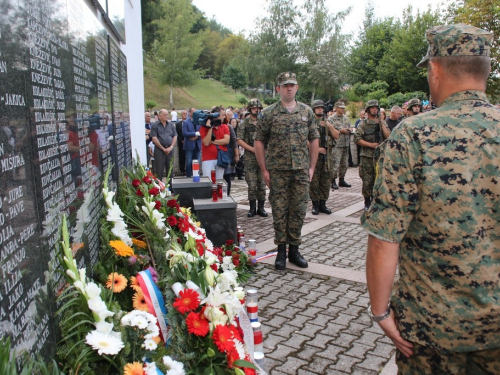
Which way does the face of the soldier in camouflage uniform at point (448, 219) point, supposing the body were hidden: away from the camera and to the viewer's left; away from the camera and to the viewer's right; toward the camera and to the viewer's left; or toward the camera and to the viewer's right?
away from the camera and to the viewer's left

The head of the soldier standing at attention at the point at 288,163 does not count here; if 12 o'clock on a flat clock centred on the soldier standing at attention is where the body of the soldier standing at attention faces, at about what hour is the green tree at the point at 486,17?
The green tree is roughly at 7 o'clock from the soldier standing at attention.

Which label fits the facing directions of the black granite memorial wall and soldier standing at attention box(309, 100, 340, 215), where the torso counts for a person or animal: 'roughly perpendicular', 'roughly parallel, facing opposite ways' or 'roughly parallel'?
roughly perpendicular

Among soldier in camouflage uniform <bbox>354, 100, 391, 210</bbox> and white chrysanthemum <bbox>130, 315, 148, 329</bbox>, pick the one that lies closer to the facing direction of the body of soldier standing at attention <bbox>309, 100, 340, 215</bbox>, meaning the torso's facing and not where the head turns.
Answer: the white chrysanthemum

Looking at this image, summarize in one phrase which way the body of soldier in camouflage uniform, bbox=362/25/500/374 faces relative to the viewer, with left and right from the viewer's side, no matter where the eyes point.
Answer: facing away from the viewer and to the left of the viewer

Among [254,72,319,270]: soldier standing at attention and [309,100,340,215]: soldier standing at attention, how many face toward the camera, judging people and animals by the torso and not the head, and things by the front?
2

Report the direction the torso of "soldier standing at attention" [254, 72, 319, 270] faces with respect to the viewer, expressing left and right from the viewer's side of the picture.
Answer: facing the viewer

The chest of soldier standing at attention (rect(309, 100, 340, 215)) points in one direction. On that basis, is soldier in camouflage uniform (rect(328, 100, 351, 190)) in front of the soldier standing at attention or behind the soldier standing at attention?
behind

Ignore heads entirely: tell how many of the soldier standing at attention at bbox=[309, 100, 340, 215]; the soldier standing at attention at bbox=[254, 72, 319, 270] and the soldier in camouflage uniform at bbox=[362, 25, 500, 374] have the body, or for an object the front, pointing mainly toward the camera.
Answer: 2

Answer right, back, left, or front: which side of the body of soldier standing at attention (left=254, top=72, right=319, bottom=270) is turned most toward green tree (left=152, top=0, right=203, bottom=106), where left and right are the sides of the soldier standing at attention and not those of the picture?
back

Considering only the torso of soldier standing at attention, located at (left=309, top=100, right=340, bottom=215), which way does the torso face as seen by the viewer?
toward the camera
